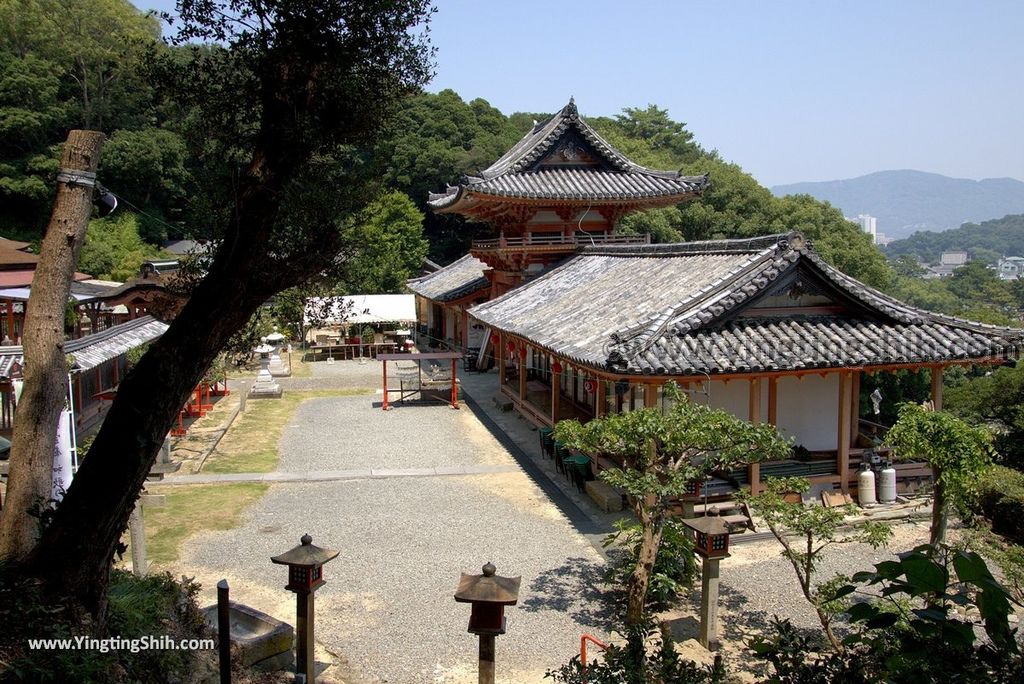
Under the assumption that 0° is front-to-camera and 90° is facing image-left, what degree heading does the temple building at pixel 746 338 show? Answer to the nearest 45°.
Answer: approximately 45°

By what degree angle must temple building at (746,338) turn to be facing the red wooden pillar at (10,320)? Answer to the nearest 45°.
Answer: approximately 45° to its right

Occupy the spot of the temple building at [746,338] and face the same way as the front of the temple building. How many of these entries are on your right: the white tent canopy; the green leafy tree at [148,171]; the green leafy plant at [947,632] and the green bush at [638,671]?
2

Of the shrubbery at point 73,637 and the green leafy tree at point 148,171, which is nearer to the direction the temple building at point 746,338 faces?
the shrubbery

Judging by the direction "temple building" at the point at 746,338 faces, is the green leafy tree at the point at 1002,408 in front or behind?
behind

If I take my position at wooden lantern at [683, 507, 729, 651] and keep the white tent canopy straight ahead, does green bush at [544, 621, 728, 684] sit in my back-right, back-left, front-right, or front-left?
back-left

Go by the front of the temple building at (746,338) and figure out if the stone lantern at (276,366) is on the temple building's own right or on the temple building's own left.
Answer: on the temple building's own right

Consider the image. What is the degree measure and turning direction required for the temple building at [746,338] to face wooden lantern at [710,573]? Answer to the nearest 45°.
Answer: approximately 45° to its left
